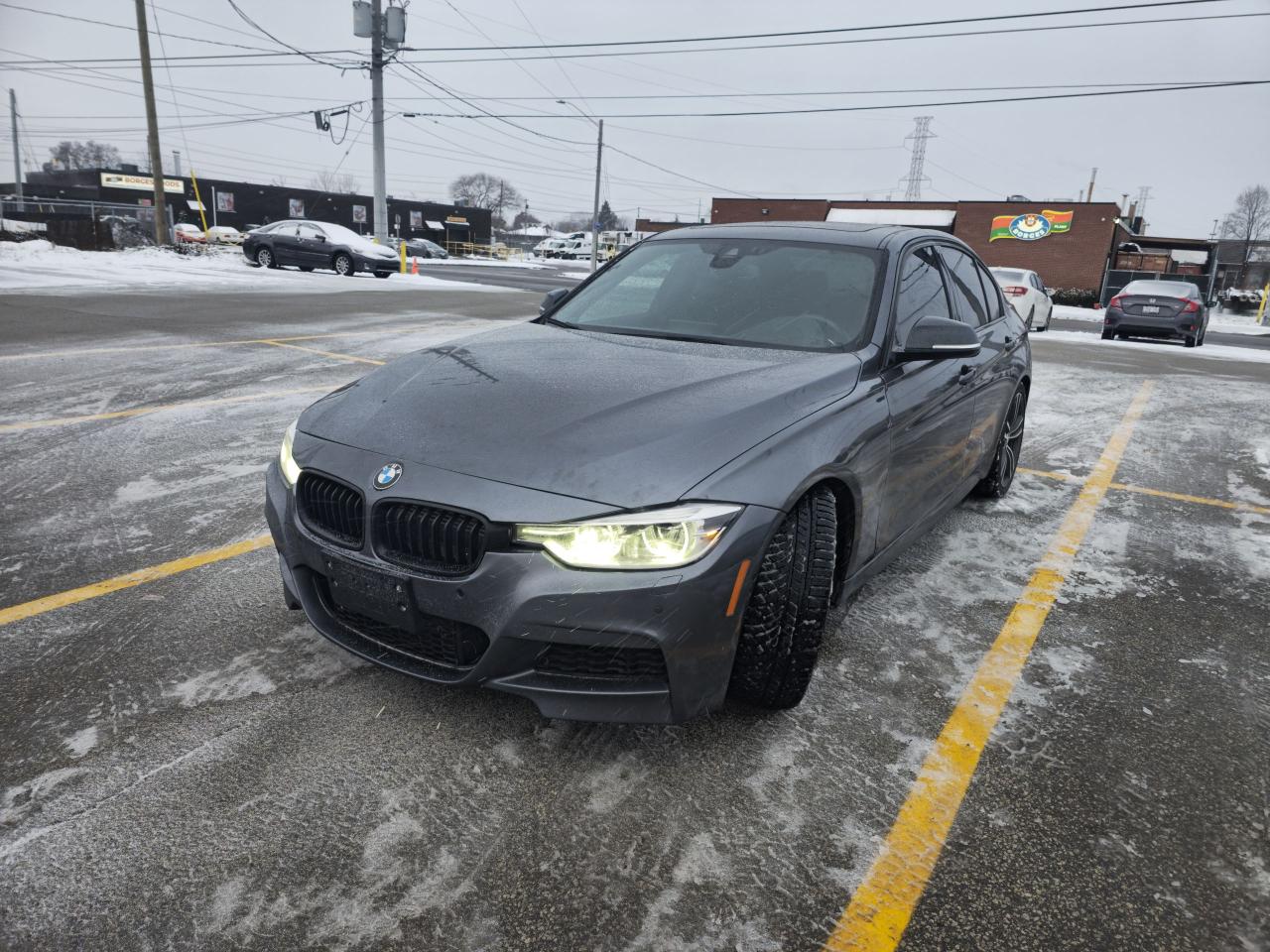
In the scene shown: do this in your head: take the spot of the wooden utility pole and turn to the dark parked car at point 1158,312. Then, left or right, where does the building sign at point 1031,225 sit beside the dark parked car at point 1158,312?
left

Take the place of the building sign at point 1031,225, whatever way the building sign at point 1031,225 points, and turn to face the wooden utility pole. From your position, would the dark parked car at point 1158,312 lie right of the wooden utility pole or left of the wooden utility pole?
left

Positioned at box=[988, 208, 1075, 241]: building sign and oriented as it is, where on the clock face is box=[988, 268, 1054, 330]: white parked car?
The white parked car is roughly at 12 o'clock from the building sign.

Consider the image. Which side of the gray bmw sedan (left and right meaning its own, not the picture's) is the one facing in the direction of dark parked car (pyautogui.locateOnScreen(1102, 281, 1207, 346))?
back

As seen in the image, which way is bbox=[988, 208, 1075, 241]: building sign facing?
toward the camera

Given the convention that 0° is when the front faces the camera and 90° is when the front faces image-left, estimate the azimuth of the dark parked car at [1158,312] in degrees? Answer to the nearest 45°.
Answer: approximately 180°

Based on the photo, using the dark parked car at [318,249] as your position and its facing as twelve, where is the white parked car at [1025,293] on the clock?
The white parked car is roughly at 12 o'clock from the dark parked car.

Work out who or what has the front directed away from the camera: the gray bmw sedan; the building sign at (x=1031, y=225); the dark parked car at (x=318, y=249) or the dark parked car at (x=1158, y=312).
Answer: the dark parked car at (x=1158, y=312)

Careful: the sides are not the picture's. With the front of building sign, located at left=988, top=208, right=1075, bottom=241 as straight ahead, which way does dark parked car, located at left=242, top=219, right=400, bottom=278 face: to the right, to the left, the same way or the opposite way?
to the left

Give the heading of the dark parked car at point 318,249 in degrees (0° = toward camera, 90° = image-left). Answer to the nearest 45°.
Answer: approximately 315°

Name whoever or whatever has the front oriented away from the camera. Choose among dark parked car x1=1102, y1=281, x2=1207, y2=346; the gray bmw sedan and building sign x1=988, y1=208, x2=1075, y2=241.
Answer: the dark parked car

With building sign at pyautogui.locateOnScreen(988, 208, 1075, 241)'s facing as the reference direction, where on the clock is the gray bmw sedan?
The gray bmw sedan is roughly at 12 o'clock from the building sign.

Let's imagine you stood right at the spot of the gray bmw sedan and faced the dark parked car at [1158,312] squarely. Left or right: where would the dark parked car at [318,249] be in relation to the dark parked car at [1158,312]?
left

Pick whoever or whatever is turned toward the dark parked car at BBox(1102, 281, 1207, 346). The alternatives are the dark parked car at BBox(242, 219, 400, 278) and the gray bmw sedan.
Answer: the dark parked car at BBox(242, 219, 400, 278)

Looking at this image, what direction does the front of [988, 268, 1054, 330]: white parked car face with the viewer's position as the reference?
facing away from the viewer and to the right of the viewer
